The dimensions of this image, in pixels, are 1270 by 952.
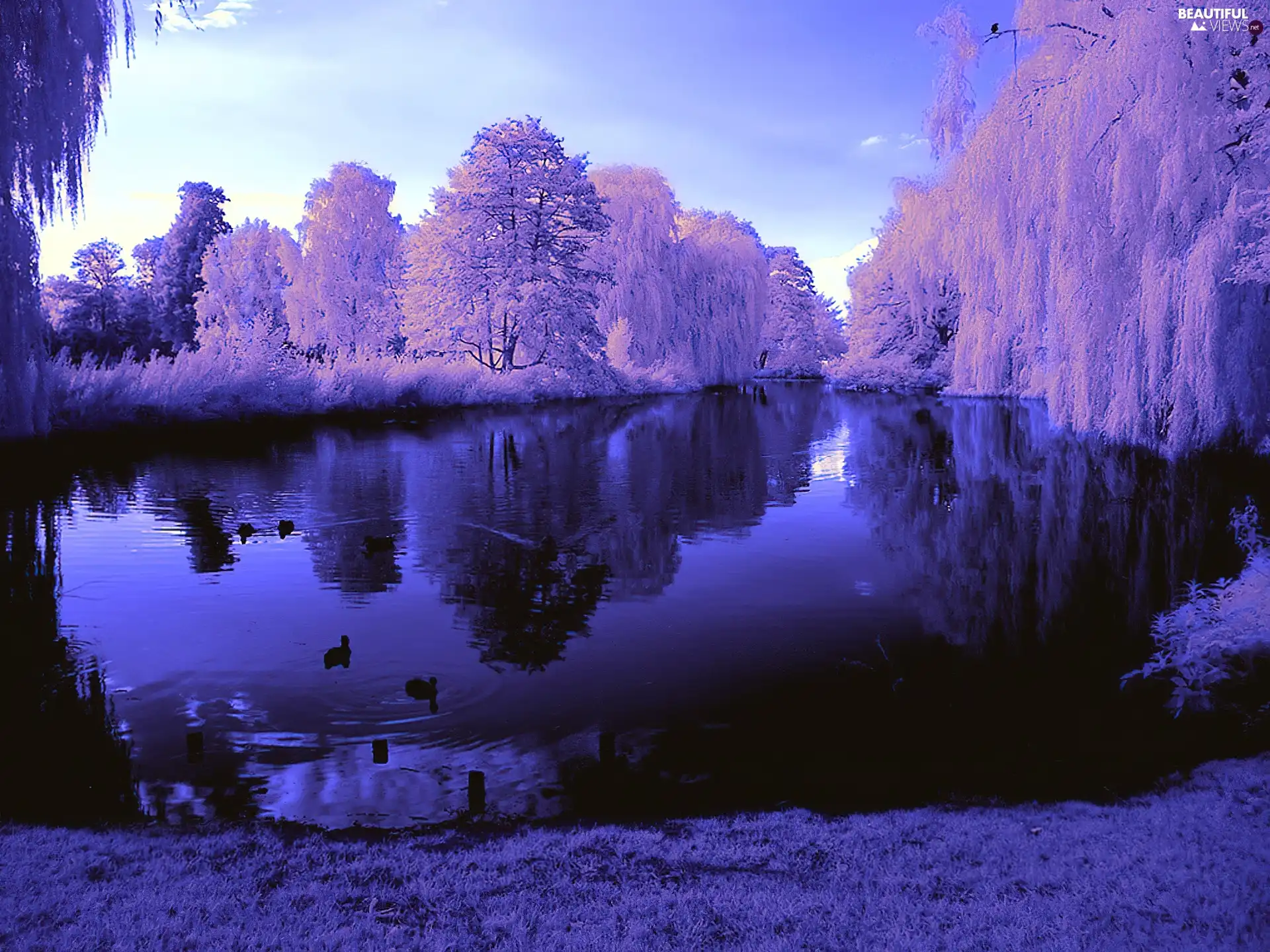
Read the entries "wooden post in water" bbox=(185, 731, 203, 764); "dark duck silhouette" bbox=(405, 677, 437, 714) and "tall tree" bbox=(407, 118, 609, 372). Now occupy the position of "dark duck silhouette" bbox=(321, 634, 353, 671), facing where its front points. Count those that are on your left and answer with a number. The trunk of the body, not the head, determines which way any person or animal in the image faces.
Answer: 1

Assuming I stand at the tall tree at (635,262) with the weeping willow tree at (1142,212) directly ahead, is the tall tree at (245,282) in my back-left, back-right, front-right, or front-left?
back-right

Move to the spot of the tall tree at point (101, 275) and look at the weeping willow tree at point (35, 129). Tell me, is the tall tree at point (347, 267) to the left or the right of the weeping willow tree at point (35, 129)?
left

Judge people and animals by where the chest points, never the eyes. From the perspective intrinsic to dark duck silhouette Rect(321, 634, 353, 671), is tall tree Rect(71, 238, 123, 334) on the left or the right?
on its left
